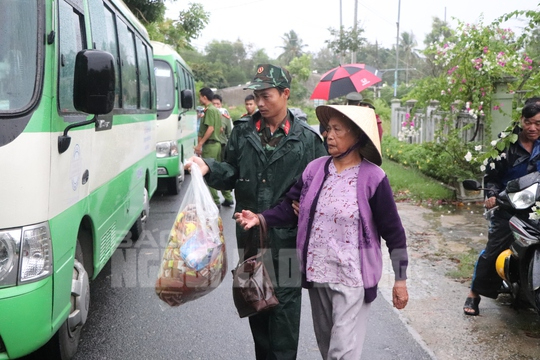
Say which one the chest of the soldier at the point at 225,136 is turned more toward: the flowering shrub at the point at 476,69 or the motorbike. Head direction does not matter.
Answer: the motorbike

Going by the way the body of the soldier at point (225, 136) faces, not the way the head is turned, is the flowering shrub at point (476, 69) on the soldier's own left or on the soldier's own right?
on the soldier's own left

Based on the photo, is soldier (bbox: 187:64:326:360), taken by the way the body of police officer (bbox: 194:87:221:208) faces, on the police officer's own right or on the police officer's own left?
on the police officer's own left

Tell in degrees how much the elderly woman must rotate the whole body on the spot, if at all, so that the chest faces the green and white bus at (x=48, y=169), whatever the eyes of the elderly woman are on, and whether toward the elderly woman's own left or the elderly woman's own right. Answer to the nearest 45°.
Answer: approximately 45° to the elderly woman's own right

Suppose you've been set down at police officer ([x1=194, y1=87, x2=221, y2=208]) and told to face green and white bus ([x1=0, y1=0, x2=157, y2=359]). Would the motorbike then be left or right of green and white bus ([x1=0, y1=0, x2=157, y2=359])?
left

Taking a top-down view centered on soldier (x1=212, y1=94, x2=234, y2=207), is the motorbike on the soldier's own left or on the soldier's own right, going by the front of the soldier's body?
on the soldier's own left
